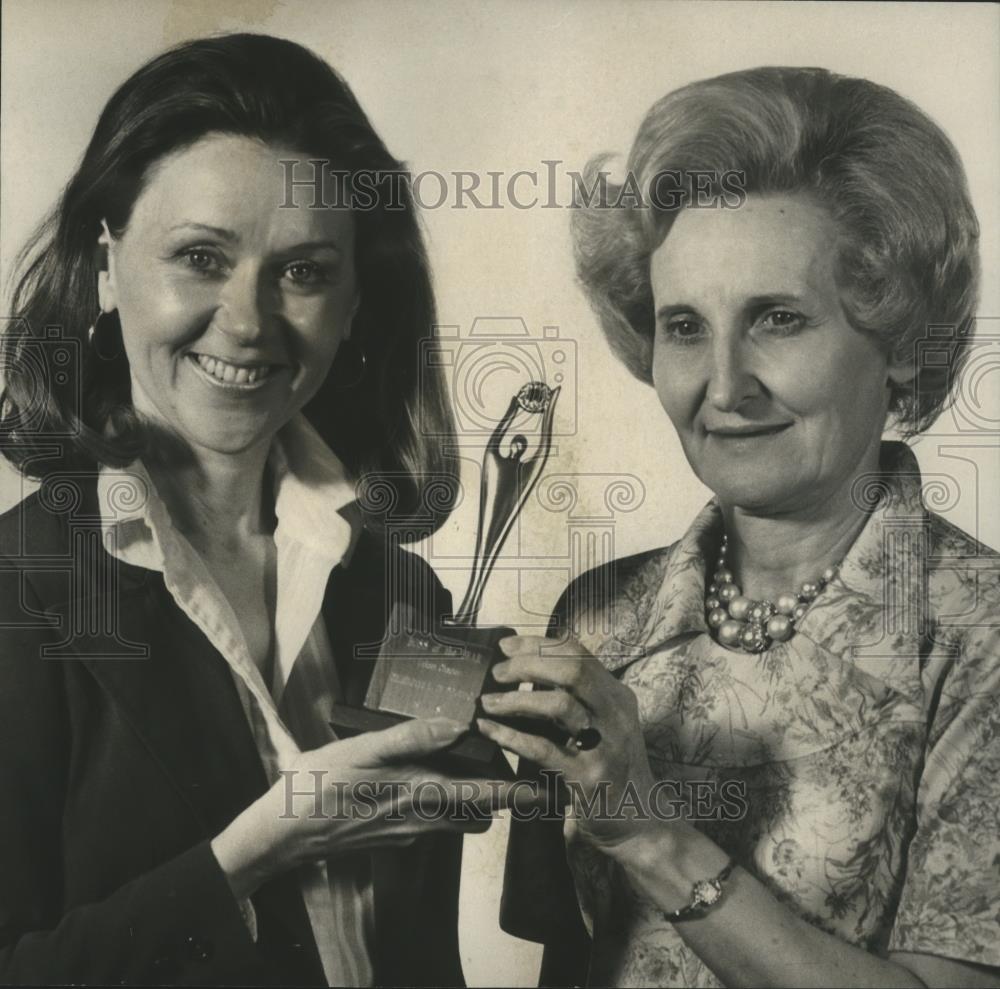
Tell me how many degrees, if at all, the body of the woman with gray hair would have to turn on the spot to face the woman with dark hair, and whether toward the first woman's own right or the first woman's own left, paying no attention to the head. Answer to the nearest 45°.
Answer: approximately 45° to the first woman's own right

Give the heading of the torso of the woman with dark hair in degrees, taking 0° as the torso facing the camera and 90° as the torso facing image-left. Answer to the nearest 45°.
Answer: approximately 315°

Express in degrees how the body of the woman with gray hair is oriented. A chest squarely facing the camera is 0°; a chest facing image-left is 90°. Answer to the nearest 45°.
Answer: approximately 45°

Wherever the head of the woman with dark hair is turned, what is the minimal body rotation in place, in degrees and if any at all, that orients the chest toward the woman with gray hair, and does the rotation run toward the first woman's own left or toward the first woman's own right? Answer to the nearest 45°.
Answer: approximately 45° to the first woman's own left

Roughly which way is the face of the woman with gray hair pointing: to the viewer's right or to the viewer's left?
to the viewer's left
